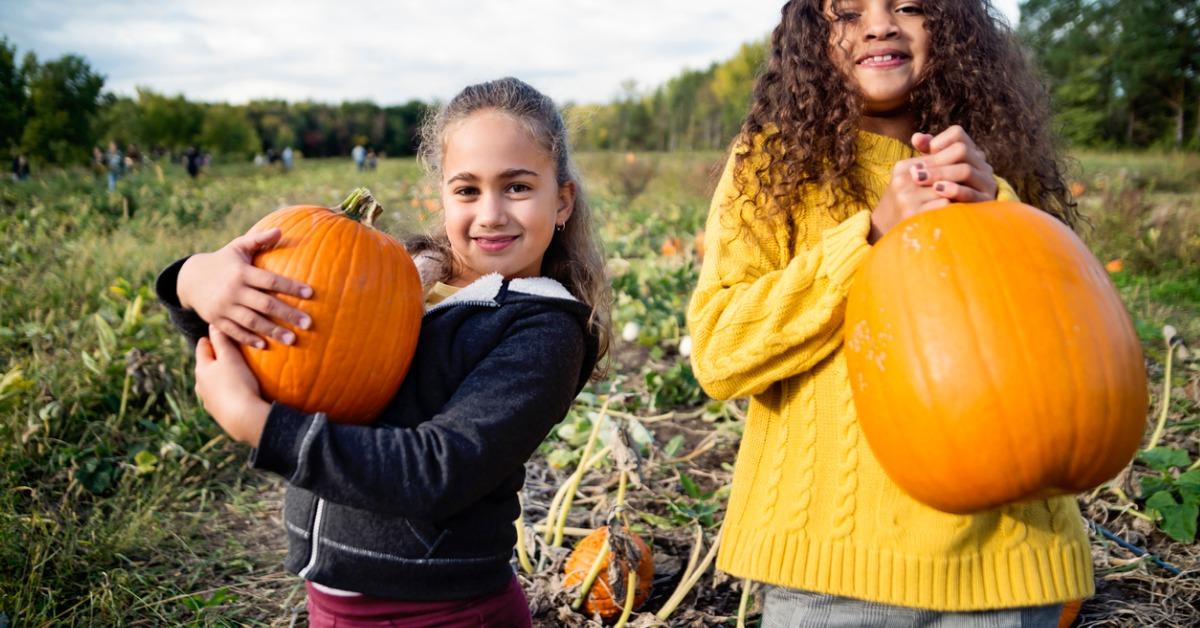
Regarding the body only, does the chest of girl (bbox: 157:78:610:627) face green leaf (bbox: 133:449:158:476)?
no

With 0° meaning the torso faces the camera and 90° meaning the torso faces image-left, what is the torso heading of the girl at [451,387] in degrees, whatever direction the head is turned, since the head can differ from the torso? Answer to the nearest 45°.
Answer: approximately 45°

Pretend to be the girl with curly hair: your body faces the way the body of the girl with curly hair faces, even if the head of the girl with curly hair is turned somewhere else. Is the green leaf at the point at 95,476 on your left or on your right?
on your right

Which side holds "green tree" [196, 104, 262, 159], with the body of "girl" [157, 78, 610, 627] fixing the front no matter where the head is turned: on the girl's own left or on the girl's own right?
on the girl's own right

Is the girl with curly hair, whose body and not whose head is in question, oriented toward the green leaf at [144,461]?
no

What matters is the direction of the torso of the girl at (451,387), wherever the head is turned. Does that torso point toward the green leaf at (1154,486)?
no

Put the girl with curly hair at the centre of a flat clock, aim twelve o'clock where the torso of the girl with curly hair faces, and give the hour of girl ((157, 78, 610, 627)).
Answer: The girl is roughly at 2 o'clock from the girl with curly hair.

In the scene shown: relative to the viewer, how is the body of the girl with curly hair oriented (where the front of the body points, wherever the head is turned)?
toward the camera

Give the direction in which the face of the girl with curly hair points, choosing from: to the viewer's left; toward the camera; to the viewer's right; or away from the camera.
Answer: toward the camera

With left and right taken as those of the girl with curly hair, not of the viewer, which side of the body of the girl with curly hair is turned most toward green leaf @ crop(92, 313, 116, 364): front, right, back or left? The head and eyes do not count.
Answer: right

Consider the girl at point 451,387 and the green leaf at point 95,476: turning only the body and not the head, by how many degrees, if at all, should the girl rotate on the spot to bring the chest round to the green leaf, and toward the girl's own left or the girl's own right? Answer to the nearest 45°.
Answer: approximately 90° to the girl's own right

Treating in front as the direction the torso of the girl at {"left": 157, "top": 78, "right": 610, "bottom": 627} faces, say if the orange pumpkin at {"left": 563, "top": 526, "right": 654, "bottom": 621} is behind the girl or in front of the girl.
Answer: behind

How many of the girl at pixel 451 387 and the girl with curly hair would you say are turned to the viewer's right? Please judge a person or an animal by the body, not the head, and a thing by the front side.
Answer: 0
